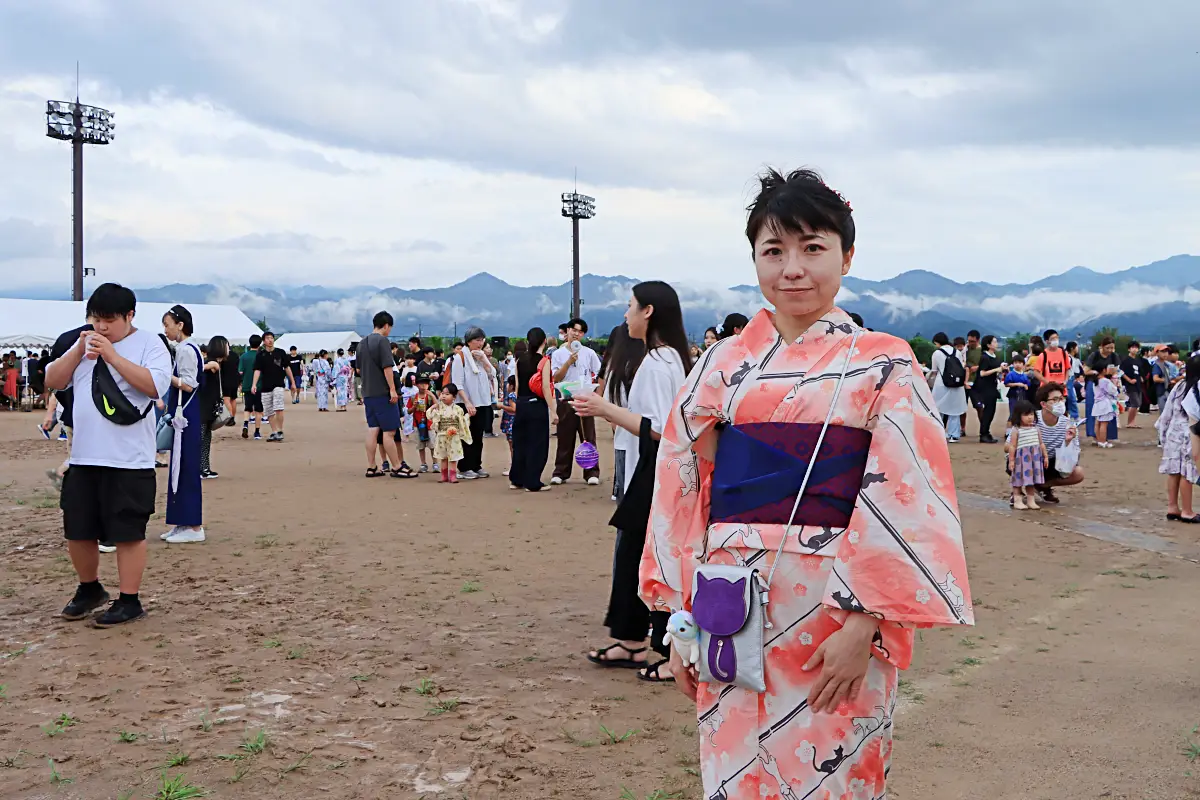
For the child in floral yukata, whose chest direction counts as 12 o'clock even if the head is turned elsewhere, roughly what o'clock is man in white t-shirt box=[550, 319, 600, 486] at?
The man in white t-shirt is roughly at 10 o'clock from the child in floral yukata.

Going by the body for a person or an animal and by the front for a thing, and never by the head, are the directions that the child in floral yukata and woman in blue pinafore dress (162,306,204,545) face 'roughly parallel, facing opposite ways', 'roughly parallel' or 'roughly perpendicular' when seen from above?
roughly perpendicular

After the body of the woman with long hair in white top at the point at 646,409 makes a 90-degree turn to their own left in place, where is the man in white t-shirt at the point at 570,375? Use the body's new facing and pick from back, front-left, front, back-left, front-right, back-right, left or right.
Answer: back

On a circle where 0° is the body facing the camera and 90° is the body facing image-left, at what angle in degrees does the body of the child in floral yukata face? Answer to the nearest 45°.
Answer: approximately 0°

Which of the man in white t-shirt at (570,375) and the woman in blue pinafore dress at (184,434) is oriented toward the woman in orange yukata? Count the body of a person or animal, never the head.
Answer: the man in white t-shirt

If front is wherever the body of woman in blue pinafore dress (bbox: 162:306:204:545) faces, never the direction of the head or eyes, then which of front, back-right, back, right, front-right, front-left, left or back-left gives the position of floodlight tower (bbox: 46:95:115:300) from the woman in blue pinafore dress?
right

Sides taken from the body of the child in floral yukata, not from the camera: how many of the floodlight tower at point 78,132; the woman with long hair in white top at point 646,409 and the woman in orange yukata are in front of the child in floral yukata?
2

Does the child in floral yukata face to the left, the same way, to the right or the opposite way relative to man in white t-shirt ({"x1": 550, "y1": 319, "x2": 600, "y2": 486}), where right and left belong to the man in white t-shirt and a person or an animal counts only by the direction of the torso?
the same way

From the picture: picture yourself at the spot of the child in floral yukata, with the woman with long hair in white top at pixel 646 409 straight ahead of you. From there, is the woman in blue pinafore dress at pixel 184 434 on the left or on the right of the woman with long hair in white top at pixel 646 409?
right

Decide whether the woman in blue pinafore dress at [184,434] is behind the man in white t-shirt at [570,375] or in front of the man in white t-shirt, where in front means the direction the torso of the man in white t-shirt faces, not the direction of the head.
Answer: in front

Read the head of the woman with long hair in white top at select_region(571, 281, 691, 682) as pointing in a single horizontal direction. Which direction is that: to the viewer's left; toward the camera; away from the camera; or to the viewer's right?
to the viewer's left

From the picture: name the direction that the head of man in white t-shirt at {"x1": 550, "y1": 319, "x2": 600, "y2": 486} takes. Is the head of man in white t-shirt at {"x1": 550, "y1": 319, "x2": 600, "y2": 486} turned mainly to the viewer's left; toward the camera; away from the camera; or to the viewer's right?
toward the camera

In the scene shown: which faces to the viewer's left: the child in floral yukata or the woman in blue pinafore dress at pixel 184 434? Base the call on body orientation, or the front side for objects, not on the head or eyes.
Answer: the woman in blue pinafore dress

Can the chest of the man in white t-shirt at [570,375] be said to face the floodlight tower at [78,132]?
no

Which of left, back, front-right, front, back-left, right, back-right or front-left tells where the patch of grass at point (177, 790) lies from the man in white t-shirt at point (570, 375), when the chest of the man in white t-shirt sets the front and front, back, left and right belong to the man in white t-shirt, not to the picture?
front

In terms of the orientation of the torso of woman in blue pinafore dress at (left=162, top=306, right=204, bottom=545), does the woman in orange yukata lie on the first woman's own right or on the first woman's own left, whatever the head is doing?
on the first woman's own left

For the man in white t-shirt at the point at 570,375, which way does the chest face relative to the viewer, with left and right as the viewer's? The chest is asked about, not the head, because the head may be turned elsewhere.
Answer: facing the viewer
